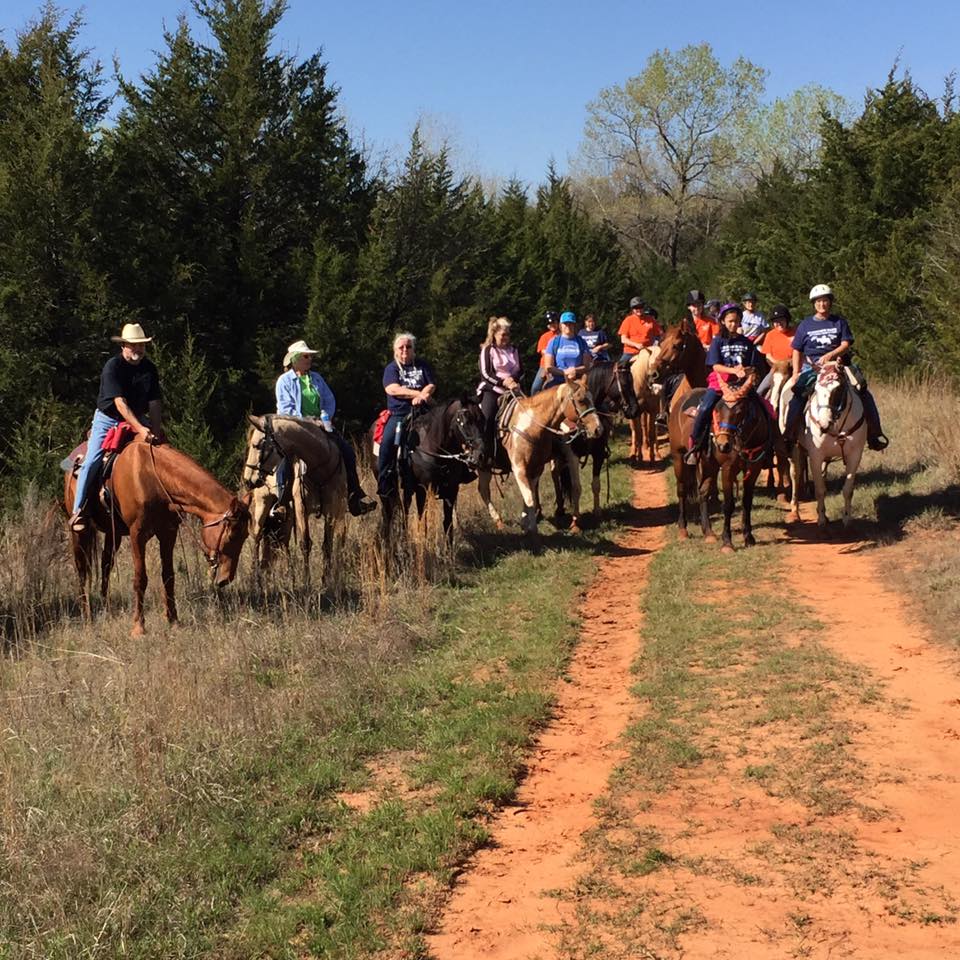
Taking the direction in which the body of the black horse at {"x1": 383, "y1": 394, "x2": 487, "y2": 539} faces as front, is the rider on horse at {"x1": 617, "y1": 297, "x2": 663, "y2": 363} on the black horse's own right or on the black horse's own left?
on the black horse's own left

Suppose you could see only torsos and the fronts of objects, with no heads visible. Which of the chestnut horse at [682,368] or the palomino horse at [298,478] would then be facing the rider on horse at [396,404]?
the chestnut horse

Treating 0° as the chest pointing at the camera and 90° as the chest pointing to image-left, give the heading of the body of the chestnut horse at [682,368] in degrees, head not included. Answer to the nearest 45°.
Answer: approximately 45°

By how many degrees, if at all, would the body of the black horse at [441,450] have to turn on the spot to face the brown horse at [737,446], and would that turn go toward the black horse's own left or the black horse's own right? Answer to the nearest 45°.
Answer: approximately 45° to the black horse's own left

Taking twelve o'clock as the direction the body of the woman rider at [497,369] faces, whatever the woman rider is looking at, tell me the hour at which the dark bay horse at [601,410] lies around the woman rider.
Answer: The dark bay horse is roughly at 9 o'clock from the woman rider.

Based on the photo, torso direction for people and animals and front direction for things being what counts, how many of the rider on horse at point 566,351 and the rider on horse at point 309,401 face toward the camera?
2

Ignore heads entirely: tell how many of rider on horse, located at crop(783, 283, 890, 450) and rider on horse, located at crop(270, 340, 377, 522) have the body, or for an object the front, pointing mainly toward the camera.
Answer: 2

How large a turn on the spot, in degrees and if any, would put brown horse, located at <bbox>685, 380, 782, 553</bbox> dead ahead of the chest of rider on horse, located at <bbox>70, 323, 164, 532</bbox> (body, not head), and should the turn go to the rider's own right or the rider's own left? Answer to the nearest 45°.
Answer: approximately 45° to the rider's own left

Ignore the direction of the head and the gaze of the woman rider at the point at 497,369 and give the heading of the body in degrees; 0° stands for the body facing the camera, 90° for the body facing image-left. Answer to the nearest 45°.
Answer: approximately 315°

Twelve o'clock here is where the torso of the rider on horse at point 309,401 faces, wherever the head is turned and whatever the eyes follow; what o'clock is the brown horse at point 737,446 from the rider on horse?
The brown horse is roughly at 9 o'clock from the rider on horse.

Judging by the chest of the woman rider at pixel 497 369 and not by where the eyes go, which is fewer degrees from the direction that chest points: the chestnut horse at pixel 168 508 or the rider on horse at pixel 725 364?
the rider on horse

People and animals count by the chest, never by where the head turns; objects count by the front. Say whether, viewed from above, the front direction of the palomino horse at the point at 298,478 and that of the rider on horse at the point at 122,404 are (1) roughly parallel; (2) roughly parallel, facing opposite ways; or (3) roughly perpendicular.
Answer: roughly perpendicular

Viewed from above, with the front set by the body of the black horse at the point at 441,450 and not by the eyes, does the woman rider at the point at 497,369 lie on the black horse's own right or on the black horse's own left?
on the black horse's own left
